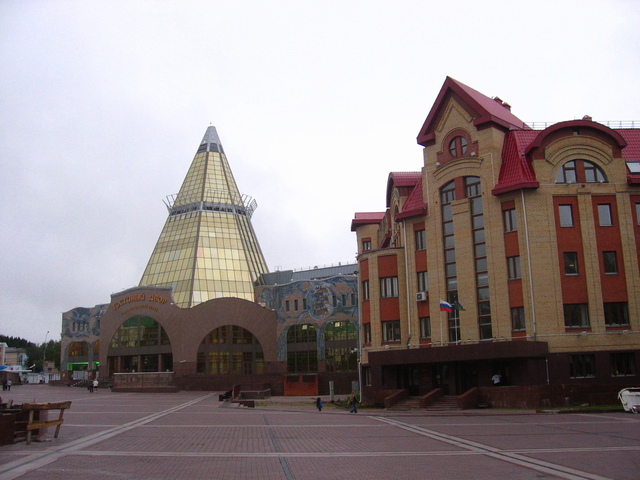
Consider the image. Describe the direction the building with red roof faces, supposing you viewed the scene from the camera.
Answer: facing the viewer and to the left of the viewer
